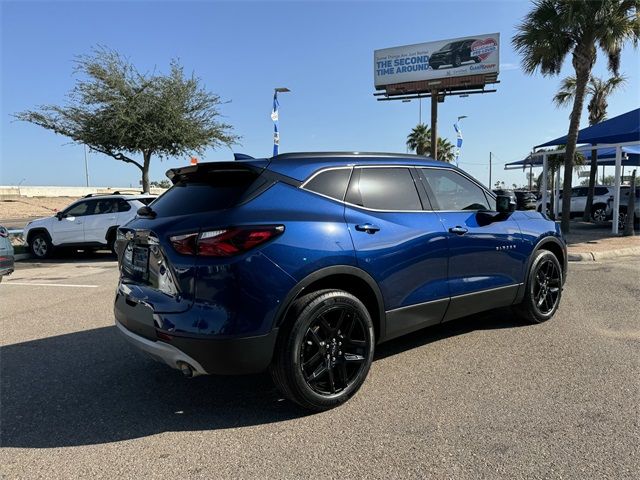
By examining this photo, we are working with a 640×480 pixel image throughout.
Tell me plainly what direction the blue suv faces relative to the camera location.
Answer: facing away from the viewer and to the right of the viewer

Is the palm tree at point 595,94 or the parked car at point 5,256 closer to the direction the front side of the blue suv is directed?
the palm tree

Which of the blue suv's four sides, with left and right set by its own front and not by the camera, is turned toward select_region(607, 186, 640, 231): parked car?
front

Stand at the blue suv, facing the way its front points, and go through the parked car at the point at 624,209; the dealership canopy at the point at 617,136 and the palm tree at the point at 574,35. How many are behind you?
0

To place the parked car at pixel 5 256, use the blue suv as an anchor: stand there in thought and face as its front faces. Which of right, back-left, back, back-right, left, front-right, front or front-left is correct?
left

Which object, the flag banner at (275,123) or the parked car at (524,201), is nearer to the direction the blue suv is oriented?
the parked car

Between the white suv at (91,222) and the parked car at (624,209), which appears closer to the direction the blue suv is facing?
the parked car

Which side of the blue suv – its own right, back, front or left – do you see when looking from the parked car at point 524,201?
front

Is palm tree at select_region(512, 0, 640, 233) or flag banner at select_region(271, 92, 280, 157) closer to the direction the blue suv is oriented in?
the palm tree

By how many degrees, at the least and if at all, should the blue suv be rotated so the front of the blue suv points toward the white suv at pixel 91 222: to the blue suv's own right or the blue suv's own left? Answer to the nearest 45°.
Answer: approximately 90° to the blue suv's own left

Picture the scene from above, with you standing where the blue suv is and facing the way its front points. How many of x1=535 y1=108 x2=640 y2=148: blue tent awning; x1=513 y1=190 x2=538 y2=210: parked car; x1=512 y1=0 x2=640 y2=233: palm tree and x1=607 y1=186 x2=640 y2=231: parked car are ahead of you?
4

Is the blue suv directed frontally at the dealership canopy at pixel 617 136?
yes

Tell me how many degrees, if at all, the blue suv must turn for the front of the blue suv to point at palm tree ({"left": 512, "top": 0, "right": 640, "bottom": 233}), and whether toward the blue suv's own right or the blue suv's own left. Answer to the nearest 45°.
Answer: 0° — it already faces it

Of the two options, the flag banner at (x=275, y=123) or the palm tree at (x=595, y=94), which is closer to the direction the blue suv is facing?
the palm tree

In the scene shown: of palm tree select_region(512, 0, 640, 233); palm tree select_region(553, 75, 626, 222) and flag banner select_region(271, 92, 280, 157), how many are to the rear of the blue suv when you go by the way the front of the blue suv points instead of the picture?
0

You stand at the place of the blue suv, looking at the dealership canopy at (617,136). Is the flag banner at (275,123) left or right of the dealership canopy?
left

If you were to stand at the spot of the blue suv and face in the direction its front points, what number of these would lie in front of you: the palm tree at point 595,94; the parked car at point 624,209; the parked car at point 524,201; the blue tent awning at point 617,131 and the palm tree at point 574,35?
5

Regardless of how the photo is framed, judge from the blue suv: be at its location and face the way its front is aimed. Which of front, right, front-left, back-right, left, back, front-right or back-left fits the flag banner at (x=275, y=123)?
front-left
